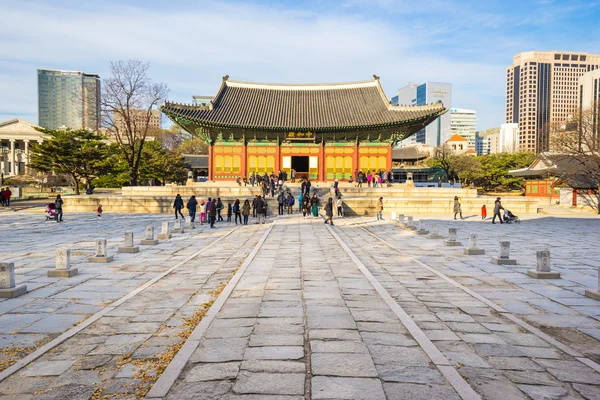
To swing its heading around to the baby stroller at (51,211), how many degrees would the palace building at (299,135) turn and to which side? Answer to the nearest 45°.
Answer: approximately 45° to its right

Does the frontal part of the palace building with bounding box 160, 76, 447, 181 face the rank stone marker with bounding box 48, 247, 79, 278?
yes

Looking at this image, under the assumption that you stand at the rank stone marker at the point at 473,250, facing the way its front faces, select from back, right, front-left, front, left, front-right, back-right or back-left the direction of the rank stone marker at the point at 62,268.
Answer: front-right

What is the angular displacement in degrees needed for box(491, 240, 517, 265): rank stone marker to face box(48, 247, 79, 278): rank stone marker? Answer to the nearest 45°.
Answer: approximately 45° to its right

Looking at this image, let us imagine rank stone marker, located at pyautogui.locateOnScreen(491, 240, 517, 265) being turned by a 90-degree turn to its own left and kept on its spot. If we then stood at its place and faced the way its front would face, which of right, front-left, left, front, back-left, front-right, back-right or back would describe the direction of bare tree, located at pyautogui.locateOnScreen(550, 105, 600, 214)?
left

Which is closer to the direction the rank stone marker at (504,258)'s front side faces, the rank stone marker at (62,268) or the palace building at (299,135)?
the rank stone marker

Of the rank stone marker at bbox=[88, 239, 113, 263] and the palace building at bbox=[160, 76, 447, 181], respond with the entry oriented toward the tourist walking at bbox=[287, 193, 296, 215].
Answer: the palace building

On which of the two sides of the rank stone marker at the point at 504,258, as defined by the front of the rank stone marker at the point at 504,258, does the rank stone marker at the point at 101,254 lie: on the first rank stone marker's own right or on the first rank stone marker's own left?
on the first rank stone marker's own right
